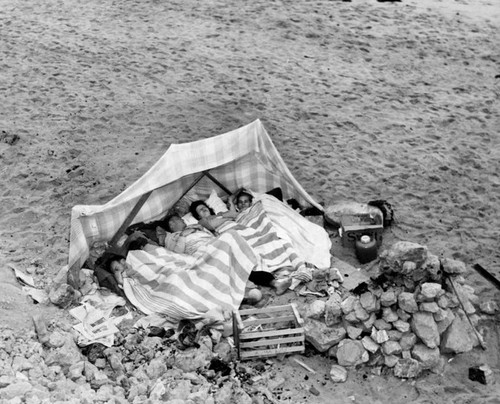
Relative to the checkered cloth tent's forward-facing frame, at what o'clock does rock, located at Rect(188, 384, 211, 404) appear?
The rock is roughly at 12 o'clock from the checkered cloth tent.

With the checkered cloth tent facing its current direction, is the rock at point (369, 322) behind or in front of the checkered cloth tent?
in front

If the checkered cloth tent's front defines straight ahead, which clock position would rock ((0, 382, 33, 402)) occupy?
The rock is roughly at 1 o'clock from the checkered cloth tent.

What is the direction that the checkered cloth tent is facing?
toward the camera

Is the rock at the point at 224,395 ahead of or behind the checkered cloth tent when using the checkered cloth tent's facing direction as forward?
ahead

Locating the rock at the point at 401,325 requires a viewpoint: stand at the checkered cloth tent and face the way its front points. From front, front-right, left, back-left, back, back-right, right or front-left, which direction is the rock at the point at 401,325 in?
front-left

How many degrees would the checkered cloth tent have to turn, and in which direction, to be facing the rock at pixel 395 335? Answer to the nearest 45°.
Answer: approximately 45° to its left

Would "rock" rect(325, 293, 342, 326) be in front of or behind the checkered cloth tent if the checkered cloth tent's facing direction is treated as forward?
in front

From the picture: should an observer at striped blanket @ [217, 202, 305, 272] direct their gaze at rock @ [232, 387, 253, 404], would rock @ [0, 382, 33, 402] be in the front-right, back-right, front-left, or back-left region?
front-right

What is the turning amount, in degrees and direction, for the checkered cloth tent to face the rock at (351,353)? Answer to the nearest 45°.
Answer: approximately 45° to its left

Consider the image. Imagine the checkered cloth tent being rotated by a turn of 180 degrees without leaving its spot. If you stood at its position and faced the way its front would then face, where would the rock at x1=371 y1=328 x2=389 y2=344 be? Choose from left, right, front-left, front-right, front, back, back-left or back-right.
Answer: back-right

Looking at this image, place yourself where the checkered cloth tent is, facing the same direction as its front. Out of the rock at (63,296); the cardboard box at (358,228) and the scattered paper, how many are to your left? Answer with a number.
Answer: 1

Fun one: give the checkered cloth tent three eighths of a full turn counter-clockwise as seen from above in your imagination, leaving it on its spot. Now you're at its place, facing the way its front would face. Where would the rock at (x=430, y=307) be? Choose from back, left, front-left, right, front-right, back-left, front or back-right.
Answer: right

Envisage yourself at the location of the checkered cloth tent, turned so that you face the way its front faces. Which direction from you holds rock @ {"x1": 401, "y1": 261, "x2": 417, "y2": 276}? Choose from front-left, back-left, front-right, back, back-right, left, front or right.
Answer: front-left

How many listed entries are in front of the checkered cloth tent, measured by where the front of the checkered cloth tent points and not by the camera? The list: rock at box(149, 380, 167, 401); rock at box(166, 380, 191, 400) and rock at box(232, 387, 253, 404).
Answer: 3

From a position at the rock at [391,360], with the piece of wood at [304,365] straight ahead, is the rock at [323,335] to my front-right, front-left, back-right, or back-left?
front-right

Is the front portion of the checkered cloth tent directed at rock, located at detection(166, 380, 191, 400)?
yes

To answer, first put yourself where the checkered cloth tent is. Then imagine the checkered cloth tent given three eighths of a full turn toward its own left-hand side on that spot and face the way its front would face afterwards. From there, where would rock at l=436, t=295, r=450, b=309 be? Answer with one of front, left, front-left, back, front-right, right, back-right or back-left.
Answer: right
